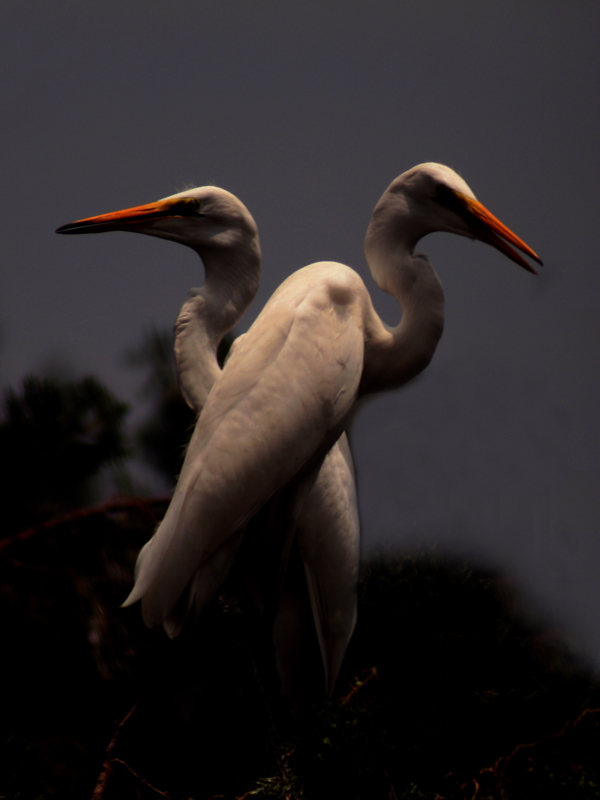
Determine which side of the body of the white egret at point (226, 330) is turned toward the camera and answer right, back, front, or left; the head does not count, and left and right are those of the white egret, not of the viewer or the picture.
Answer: left

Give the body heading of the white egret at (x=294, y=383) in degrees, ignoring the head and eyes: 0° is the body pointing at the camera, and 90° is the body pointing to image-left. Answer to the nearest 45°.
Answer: approximately 270°
